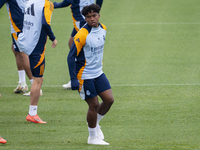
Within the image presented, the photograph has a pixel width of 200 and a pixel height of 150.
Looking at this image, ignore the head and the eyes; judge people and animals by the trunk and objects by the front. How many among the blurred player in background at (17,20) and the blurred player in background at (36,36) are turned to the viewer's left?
1

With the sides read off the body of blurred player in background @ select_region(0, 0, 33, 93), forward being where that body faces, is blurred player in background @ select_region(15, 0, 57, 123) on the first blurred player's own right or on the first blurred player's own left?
on the first blurred player's own left
